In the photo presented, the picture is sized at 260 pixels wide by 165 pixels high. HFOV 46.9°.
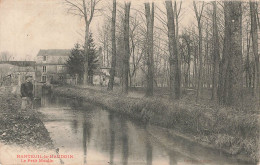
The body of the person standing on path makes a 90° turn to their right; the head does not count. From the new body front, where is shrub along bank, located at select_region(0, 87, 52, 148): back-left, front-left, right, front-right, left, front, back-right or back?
left

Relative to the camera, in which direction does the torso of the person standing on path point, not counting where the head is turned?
toward the camera
